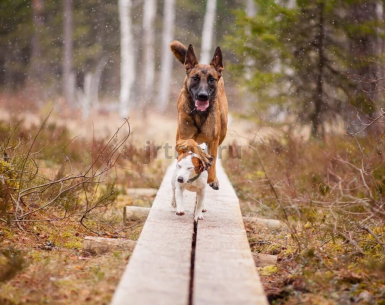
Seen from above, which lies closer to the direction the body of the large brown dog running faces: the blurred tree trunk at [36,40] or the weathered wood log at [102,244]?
the weathered wood log

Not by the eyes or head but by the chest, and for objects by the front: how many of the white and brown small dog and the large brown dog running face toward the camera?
2

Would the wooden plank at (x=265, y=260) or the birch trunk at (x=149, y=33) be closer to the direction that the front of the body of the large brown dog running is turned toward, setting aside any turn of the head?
the wooden plank

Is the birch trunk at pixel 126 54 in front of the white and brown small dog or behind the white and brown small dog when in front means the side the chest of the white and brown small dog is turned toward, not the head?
behind

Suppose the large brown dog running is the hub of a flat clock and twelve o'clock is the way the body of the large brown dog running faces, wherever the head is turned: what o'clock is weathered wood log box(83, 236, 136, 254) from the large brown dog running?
The weathered wood log is roughly at 1 o'clock from the large brown dog running.

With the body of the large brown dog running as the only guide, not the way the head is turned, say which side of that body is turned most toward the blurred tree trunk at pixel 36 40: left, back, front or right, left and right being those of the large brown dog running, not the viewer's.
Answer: back

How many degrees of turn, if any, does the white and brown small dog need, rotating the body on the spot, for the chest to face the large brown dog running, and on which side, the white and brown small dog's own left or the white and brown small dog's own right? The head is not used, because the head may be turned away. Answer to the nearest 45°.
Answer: approximately 180°

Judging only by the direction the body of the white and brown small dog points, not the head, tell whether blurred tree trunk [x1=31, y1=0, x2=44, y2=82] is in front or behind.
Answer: behind

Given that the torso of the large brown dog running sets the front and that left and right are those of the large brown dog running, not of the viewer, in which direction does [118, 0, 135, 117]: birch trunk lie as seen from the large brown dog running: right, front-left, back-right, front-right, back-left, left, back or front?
back

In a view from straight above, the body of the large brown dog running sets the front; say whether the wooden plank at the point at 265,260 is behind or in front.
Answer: in front

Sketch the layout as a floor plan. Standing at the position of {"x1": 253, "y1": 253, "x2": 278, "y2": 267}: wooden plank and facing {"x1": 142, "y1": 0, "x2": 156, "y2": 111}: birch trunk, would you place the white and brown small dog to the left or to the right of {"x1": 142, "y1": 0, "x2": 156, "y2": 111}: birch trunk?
left

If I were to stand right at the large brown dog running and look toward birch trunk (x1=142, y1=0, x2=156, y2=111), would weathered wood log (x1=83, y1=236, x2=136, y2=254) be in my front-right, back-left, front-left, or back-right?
back-left

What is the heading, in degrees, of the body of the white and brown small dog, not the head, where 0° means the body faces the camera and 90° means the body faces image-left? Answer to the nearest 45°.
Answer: approximately 0°
